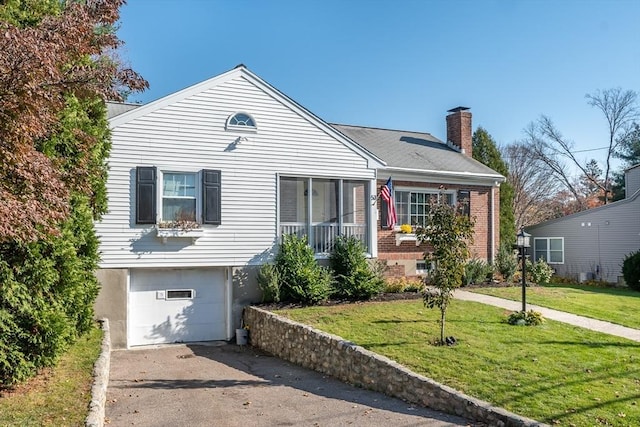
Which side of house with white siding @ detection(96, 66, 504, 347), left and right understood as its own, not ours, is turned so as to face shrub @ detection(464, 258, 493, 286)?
left

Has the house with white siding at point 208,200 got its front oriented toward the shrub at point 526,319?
no

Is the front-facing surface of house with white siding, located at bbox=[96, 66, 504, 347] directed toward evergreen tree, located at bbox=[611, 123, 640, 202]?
no

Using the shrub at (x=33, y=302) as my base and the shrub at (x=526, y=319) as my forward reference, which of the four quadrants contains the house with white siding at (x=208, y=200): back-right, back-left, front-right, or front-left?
front-left

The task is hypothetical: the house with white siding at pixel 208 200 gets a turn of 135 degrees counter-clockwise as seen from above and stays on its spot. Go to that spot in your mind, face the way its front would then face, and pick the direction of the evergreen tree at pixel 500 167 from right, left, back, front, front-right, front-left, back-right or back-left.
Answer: front

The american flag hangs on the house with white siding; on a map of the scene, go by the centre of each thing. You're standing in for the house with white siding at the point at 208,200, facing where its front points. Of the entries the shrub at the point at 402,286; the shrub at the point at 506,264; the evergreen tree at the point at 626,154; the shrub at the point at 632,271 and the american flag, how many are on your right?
0

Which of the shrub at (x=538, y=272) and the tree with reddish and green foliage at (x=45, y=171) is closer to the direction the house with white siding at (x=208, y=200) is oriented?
the tree with reddish and green foliage

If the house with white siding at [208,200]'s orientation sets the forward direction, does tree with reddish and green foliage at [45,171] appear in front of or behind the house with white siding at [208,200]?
in front

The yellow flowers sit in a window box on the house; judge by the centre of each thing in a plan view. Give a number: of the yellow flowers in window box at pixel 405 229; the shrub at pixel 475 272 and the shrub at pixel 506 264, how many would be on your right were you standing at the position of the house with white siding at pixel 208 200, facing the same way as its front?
0

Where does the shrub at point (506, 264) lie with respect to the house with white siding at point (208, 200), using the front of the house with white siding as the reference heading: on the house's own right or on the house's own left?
on the house's own left

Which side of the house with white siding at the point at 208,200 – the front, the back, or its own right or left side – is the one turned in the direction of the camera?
front

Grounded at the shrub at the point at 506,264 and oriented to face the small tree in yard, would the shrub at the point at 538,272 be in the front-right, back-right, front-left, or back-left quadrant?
back-left

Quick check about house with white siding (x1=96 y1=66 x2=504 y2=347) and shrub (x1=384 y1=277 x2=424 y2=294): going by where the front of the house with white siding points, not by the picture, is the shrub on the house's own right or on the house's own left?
on the house's own left
